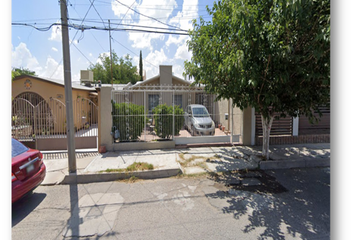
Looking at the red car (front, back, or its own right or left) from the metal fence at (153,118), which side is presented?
right

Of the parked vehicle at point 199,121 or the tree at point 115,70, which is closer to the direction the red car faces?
the tree

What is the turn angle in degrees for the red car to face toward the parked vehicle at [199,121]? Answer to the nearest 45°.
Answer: approximately 135° to its right

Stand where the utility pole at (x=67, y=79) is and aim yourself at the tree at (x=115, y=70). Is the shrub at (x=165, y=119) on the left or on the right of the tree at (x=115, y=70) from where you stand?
right

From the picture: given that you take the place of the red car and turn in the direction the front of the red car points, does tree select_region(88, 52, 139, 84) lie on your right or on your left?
on your right

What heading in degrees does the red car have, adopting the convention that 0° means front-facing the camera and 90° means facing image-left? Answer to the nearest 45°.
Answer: approximately 135°

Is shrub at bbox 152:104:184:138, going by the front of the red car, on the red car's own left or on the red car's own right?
on the red car's own right

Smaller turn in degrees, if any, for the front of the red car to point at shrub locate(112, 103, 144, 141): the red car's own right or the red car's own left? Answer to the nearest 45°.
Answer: approximately 90° to the red car's own right

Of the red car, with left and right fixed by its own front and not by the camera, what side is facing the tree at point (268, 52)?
back

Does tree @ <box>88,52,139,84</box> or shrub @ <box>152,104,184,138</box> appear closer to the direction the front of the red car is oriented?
the tree
